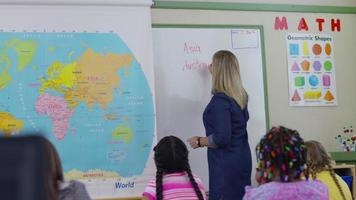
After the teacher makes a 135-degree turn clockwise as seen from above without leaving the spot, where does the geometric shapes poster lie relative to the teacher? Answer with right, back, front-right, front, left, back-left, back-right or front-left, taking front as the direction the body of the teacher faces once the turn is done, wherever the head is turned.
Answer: front-left

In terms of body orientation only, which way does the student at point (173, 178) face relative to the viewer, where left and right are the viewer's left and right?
facing away from the viewer

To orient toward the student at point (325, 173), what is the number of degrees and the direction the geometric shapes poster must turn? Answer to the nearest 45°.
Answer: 0° — it already faces them

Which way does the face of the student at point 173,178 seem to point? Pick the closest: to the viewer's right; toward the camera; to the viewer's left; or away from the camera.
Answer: away from the camera

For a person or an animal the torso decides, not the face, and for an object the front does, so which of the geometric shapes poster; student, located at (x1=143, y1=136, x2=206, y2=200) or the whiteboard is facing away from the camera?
the student

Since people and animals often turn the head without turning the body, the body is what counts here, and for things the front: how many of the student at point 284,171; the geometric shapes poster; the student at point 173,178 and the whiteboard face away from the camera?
2

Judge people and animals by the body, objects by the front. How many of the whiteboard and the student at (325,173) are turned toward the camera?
1

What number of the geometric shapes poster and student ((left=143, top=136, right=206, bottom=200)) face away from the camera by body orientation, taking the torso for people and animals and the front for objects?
1

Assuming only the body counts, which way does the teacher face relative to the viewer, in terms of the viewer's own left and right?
facing away from the viewer and to the left of the viewer

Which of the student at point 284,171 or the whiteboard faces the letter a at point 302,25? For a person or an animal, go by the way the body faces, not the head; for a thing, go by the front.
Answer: the student

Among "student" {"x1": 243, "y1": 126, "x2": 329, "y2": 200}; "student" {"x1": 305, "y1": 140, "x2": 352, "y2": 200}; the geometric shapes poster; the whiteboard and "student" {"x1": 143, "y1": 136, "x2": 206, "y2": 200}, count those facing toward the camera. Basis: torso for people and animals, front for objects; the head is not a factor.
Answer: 2

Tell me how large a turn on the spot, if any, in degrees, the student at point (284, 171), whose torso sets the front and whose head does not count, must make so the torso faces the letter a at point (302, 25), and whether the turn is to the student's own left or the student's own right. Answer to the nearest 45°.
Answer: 0° — they already face it

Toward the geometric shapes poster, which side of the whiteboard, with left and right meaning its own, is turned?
left

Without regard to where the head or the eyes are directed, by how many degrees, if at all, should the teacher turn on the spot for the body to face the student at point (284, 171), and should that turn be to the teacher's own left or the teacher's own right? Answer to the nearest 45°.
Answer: approximately 135° to the teacher's own left

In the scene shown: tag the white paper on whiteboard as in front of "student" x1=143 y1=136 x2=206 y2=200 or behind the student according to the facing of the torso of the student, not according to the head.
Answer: in front

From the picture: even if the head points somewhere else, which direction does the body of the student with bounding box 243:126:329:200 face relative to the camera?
away from the camera

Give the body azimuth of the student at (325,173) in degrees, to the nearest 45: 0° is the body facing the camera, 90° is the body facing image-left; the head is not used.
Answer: approximately 135°

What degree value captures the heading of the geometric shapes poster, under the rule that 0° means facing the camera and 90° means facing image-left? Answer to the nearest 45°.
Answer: approximately 0°

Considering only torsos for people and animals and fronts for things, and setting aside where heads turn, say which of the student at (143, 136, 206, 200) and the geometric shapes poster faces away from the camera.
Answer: the student
